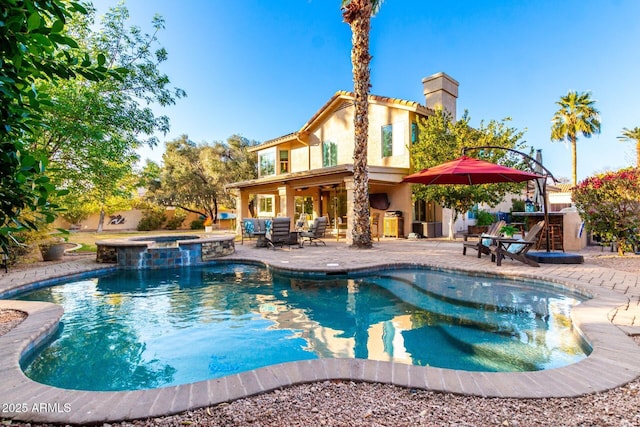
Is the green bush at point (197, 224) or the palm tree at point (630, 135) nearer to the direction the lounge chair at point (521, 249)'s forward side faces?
the green bush

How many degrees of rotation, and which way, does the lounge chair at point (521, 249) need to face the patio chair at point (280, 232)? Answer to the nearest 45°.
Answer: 0° — it already faces it

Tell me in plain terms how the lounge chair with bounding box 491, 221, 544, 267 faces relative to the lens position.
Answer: facing to the left of the viewer

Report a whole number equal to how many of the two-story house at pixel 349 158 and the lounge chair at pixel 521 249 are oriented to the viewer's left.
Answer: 1

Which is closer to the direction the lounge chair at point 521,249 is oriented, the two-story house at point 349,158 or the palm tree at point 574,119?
the two-story house

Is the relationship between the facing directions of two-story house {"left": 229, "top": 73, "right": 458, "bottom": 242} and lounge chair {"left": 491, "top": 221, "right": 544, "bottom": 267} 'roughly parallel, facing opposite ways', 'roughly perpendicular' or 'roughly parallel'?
roughly perpendicular

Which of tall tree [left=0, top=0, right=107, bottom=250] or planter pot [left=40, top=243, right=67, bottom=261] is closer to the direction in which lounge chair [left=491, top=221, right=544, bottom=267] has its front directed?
the planter pot

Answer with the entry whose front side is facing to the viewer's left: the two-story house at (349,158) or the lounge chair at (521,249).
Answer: the lounge chair
